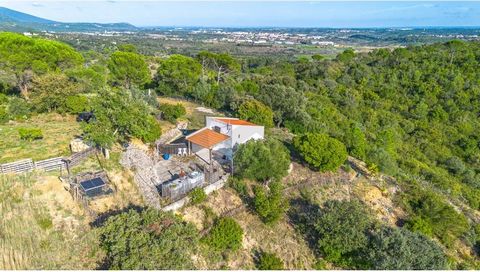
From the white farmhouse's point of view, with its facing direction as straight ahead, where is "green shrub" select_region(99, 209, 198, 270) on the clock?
The green shrub is roughly at 11 o'clock from the white farmhouse.

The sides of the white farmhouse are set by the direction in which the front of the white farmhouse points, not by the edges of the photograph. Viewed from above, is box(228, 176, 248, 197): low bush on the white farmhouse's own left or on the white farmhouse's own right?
on the white farmhouse's own left

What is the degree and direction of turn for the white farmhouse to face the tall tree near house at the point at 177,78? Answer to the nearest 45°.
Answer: approximately 135° to its right

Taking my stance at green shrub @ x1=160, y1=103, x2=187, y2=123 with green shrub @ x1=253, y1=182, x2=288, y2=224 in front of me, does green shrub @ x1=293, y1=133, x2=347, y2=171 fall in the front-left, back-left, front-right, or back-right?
front-left

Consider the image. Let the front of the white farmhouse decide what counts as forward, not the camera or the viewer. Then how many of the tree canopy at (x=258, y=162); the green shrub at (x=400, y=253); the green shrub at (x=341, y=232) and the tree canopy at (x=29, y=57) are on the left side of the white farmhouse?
3

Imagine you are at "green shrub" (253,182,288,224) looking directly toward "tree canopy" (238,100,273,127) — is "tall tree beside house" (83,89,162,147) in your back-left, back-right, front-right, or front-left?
front-left

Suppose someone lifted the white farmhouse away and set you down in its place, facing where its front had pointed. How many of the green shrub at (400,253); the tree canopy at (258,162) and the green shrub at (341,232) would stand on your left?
3

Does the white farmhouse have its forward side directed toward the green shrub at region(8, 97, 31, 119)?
no

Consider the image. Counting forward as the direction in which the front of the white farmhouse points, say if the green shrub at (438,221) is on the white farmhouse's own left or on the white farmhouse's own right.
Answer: on the white farmhouse's own left

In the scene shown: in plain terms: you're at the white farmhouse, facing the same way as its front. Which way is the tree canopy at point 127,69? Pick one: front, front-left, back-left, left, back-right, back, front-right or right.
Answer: right

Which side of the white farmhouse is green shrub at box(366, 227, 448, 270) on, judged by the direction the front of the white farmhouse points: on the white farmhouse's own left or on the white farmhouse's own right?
on the white farmhouse's own left

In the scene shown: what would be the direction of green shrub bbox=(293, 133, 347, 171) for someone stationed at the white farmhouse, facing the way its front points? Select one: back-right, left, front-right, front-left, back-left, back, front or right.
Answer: back-left

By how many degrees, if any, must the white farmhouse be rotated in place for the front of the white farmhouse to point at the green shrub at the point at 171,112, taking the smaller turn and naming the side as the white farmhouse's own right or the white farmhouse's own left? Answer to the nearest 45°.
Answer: approximately 90° to the white farmhouse's own right

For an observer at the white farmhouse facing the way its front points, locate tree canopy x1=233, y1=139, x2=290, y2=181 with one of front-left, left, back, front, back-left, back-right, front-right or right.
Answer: left

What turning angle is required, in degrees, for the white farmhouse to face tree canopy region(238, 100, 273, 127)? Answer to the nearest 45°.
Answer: approximately 135° to its right

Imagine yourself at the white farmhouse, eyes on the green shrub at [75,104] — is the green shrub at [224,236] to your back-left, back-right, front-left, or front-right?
back-left

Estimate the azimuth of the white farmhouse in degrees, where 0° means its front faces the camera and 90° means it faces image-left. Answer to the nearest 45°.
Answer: approximately 45°

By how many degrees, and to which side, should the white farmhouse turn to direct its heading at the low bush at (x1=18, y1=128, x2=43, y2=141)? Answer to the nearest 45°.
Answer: approximately 45° to its right
